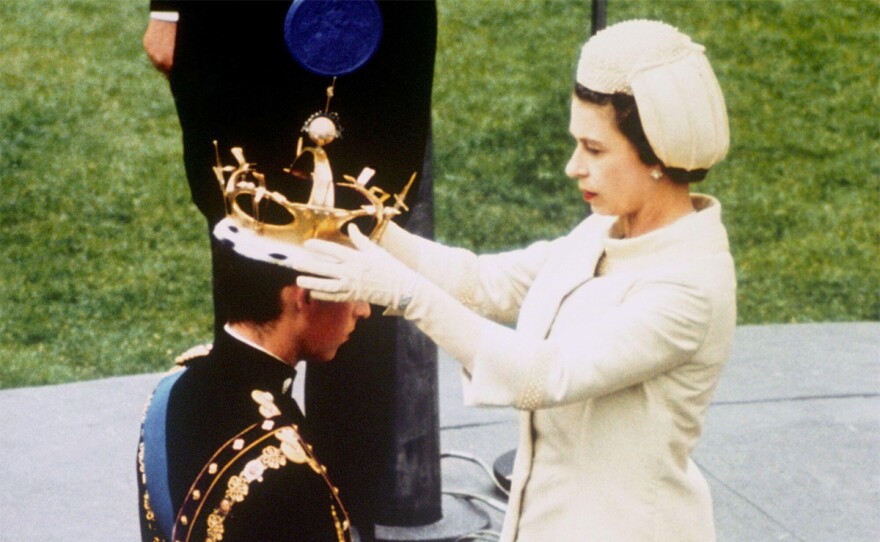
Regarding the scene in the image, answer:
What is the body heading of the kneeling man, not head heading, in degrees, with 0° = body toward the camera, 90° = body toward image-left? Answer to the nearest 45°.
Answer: approximately 225°

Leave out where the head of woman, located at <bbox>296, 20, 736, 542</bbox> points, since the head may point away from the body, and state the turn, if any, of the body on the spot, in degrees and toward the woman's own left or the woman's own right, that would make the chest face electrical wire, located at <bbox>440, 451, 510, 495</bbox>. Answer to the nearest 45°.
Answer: approximately 90° to the woman's own right

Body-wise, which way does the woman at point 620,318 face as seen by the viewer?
to the viewer's left

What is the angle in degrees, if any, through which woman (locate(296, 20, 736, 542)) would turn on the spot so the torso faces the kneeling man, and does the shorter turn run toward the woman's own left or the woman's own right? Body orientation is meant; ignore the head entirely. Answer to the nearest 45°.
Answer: approximately 45° to the woman's own left
